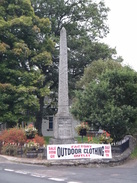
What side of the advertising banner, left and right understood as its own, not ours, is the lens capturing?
front

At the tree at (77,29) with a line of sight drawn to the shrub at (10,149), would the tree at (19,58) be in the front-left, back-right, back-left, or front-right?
front-right

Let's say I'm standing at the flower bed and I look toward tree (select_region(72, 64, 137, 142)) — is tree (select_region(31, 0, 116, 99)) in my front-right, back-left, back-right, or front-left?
front-left

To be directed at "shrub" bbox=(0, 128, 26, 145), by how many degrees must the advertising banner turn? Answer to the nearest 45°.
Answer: approximately 135° to its right

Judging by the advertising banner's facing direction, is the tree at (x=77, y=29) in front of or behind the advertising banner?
behind

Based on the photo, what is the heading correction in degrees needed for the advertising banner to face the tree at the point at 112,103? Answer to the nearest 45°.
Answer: approximately 135° to its left

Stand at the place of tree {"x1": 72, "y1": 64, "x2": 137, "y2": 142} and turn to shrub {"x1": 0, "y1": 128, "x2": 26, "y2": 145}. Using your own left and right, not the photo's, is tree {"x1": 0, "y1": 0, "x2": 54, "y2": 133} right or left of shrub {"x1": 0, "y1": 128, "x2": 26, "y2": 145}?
right

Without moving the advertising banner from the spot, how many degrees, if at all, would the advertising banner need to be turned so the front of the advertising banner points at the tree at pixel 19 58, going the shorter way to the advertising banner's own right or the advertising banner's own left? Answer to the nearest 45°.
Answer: approximately 135° to the advertising banner's own right

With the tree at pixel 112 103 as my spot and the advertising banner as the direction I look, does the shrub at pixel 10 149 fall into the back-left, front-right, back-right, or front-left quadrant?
front-right

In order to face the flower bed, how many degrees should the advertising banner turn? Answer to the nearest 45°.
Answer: approximately 135° to its right

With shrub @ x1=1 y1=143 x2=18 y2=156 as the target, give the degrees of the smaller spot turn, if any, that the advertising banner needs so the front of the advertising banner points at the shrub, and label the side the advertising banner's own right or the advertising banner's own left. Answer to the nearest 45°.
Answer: approximately 135° to the advertising banner's own right
